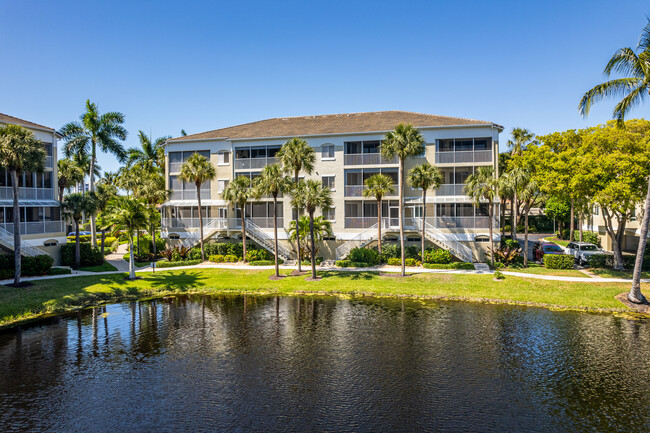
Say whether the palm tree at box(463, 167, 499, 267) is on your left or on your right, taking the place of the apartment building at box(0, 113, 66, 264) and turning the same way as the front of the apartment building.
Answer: on your left

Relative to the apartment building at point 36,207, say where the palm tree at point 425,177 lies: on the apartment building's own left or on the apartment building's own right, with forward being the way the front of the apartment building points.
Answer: on the apartment building's own left

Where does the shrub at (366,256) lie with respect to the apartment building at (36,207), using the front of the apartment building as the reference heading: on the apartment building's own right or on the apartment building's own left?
on the apartment building's own left

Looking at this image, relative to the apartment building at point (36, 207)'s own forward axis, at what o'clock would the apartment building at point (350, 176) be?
the apartment building at point (350, 176) is roughly at 10 o'clock from the apartment building at point (36, 207).
